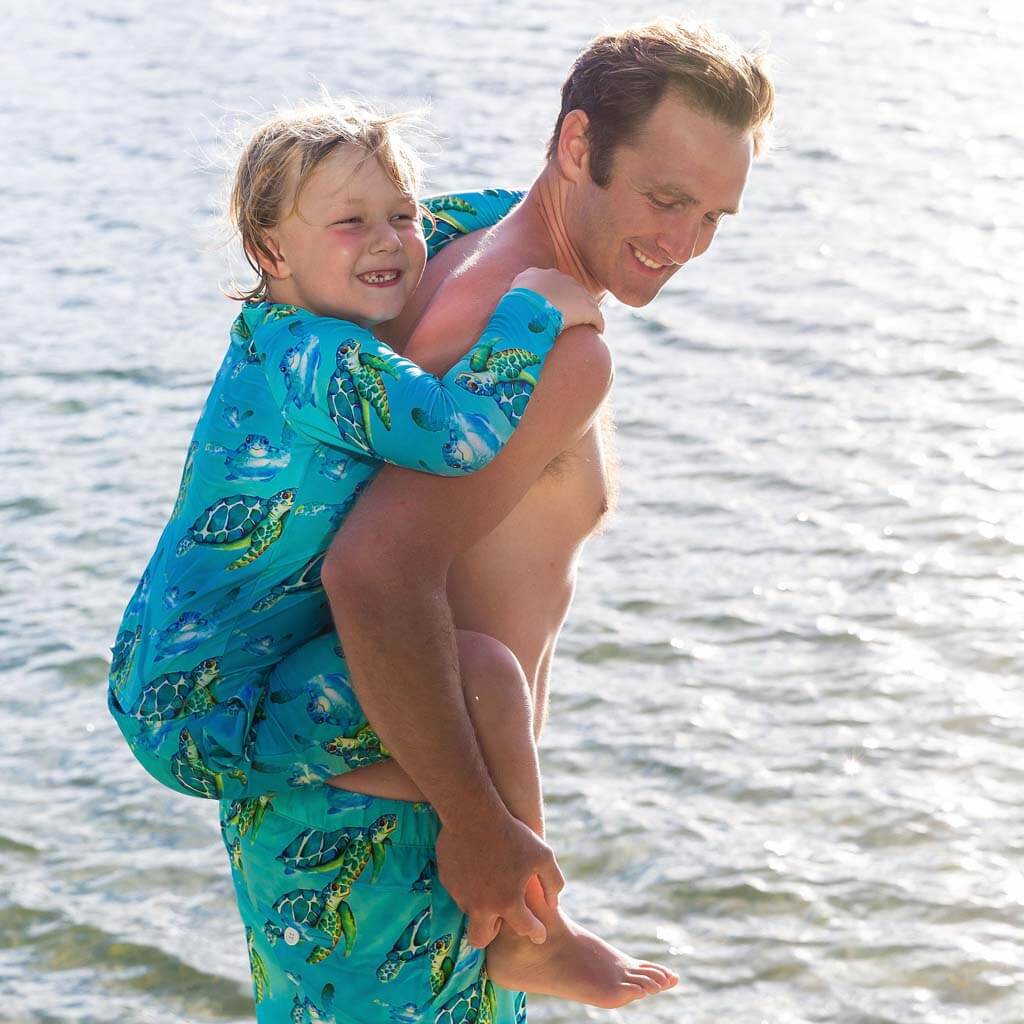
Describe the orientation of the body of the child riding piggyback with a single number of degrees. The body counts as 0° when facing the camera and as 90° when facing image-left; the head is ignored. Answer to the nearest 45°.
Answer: approximately 270°

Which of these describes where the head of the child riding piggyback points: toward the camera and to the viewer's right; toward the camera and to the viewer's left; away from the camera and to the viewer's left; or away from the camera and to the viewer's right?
toward the camera and to the viewer's right

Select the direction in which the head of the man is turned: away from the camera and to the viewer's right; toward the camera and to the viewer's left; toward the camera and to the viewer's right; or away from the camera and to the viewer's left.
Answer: toward the camera and to the viewer's right
